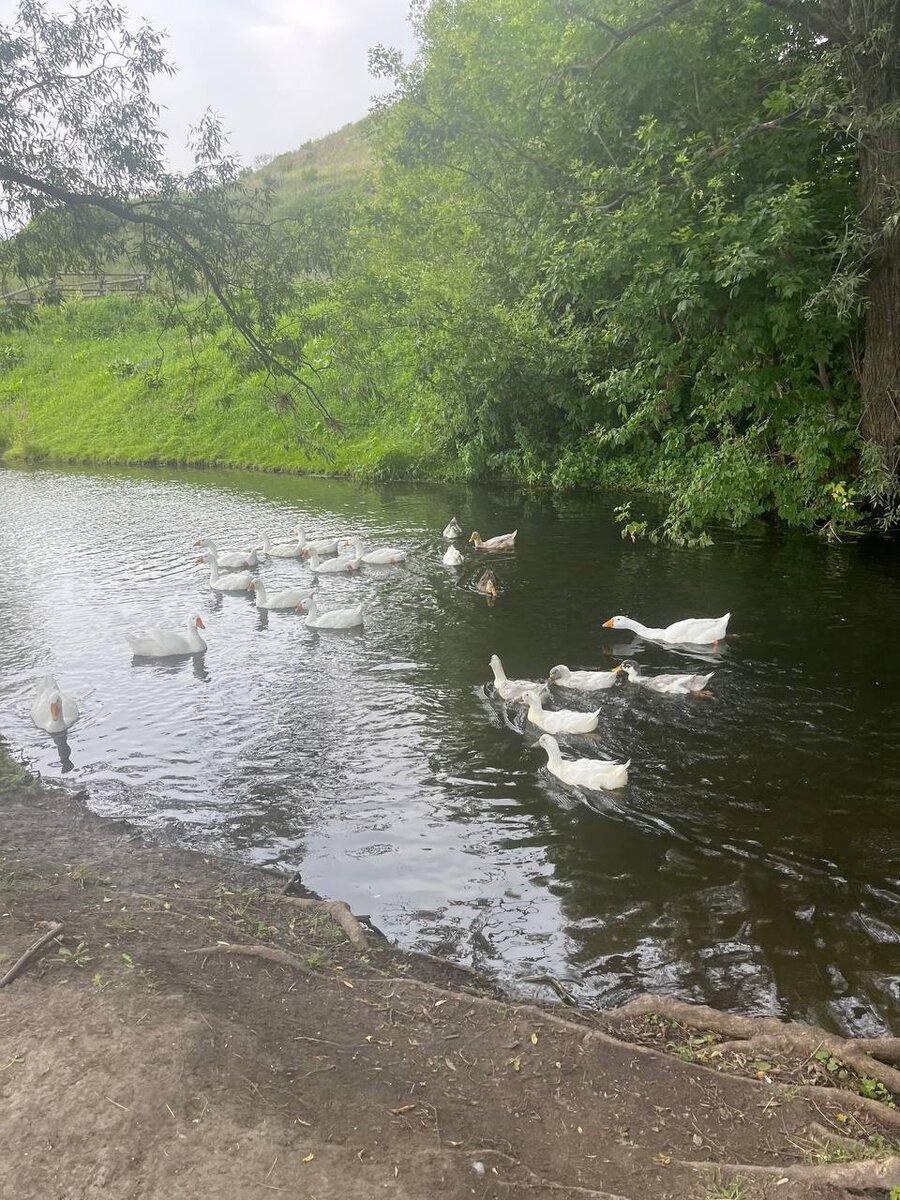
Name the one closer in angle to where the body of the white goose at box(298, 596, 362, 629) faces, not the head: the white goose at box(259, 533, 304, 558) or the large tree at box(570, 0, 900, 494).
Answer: the white goose

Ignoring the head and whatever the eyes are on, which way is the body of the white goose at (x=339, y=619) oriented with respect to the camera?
to the viewer's left

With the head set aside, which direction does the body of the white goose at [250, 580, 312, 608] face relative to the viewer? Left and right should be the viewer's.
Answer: facing to the left of the viewer

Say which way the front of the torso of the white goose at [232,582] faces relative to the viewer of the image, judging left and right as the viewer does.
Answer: facing to the left of the viewer

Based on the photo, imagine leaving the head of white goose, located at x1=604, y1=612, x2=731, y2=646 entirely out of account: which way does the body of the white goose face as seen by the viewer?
to the viewer's left
